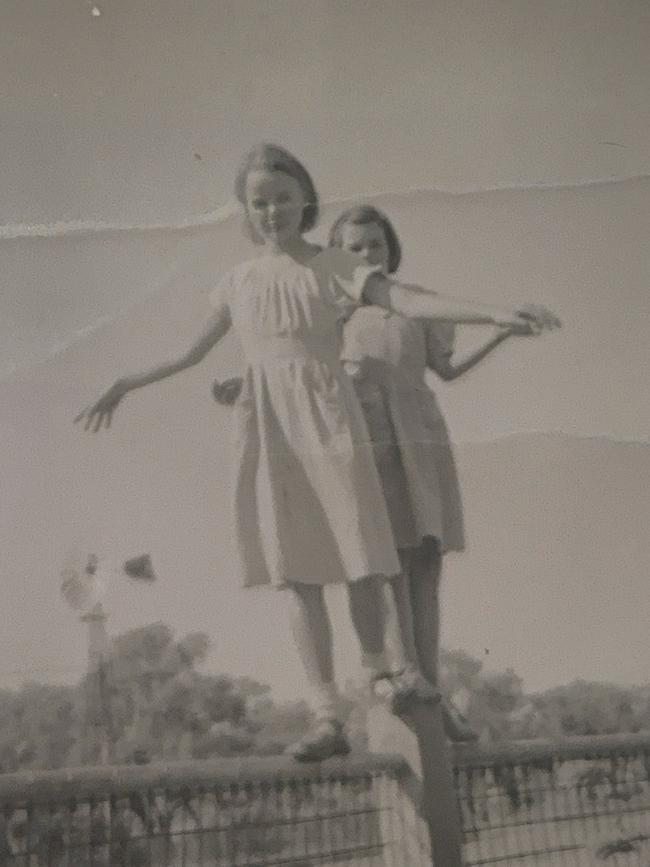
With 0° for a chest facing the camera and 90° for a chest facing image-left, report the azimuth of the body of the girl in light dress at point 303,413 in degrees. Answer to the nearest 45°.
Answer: approximately 0°
